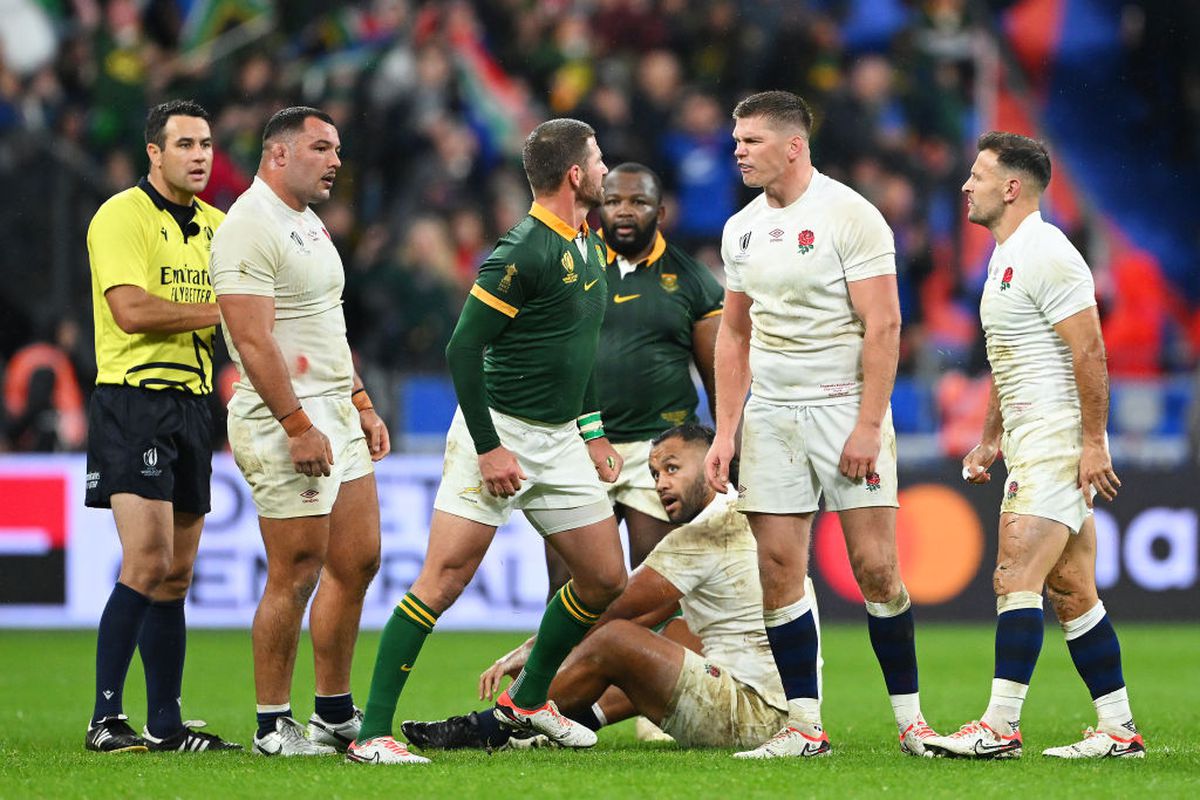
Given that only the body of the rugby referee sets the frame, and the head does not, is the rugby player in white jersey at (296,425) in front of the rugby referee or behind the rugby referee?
in front

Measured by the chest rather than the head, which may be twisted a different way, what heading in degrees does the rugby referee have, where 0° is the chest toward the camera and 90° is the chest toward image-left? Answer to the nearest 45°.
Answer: approximately 315°

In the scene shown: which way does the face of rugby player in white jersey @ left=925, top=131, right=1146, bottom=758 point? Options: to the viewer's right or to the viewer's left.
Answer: to the viewer's left

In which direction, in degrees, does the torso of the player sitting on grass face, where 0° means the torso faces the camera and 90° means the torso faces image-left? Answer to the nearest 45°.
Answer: approximately 90°

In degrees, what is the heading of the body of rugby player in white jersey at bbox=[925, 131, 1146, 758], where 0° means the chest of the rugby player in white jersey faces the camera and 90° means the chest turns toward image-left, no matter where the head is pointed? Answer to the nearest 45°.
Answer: approximately 90°

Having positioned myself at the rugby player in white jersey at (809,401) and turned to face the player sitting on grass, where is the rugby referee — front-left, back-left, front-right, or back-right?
front-left

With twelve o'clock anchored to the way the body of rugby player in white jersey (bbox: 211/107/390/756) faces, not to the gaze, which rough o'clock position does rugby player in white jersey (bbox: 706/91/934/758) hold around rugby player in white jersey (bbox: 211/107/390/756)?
rugby player in white jersey (bbox: 706/91/934/758) is roughly at 11 o'clock from rugby player in white jersey (bbox: 211/107/390/756).

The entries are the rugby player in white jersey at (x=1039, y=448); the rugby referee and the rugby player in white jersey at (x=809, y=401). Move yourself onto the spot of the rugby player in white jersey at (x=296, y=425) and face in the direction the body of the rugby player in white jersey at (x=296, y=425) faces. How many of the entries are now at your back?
1

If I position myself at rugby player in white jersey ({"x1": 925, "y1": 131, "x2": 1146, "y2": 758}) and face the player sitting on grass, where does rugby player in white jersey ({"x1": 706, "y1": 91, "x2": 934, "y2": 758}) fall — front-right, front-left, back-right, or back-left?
front-left

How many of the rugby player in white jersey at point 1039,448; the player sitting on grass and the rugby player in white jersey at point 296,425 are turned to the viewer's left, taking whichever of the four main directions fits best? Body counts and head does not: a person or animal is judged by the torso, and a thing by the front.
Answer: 2

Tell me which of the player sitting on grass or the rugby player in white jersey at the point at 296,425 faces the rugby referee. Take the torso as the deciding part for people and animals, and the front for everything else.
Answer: the player sitting on grass

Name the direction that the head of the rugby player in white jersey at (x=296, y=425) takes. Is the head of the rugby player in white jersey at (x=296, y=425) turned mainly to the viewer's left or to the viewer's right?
to the viewer's right

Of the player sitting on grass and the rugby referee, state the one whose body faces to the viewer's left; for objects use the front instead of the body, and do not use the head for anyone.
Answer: the player sitting on grass

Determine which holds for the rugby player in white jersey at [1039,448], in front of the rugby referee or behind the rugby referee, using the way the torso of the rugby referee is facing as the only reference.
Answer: in front

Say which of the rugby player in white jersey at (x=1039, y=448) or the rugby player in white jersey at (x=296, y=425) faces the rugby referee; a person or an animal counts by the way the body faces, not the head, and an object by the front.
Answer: the rugby player in white jersey at (x=1039, y=448)

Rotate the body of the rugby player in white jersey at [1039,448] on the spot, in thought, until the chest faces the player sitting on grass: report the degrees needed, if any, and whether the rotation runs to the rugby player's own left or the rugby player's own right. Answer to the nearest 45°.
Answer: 0° — they already face them

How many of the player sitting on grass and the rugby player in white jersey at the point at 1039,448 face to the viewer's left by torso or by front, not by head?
2
